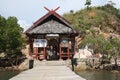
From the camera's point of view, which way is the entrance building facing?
toward the camera

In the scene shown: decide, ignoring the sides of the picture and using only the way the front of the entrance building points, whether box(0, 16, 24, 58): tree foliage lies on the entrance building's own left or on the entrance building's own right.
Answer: on the entrance building's own right
